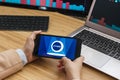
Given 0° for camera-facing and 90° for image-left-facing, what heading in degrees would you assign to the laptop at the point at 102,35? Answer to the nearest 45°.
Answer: approximately 45°
